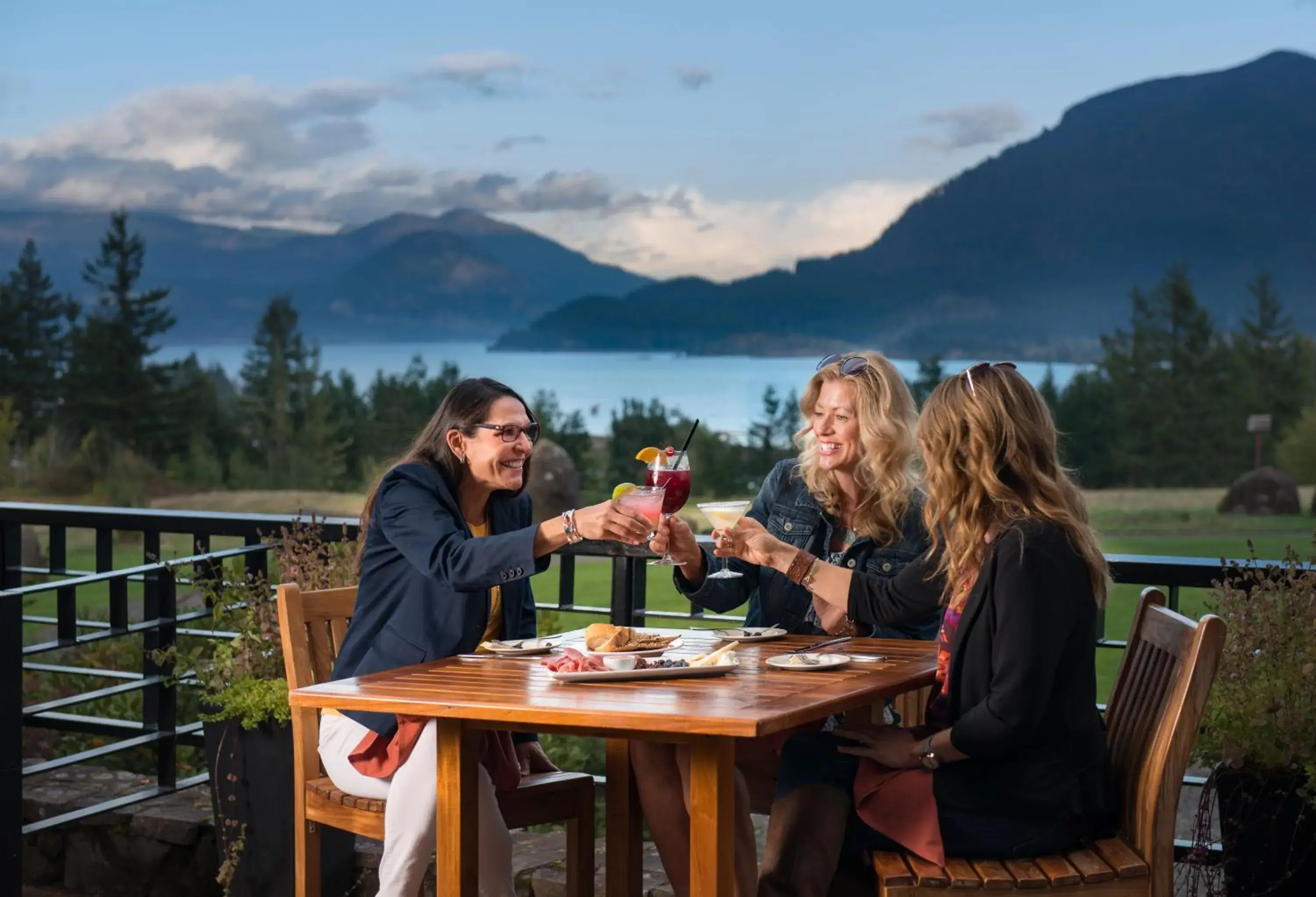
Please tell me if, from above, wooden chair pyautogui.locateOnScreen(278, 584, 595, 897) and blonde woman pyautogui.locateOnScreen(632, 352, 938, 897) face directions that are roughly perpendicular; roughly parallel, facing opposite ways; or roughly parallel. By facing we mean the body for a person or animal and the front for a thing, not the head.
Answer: roughly perpendicular

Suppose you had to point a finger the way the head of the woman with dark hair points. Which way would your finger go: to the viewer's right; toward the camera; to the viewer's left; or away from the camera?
to the viewer's right

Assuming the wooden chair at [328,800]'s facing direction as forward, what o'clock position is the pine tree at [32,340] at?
The pine tree is roughly at 7 o'clock from the wooden chair.

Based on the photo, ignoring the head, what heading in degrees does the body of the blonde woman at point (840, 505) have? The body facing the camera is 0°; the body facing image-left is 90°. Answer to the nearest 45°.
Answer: approximately 45°

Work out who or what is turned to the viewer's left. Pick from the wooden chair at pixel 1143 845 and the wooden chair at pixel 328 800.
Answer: the wooden chair at pixel 1143 845

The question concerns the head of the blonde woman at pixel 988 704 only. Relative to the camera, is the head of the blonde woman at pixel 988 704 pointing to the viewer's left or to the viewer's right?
to the viewer's left

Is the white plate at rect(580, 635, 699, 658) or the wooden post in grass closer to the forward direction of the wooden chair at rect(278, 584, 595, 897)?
the white plate

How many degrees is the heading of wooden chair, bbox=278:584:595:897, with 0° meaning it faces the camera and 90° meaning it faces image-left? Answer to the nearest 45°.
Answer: approximately 315°

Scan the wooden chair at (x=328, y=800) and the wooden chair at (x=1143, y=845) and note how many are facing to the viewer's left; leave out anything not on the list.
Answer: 1

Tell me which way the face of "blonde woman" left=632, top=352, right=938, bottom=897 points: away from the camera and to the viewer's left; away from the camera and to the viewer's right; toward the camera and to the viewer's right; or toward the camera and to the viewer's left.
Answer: toward the camera and to the viewer's left

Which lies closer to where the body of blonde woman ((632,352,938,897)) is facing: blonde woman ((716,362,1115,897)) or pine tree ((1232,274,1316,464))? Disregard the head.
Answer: the blonde woman

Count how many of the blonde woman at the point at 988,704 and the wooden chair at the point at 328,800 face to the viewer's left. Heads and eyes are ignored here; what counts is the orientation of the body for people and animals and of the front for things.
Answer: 1

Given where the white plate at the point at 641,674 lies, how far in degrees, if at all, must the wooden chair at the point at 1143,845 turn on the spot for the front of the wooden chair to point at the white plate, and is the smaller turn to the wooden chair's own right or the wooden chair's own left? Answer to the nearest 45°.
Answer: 0° — it already faces it

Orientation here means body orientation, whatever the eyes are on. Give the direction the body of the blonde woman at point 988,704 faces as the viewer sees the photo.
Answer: to the viewer's left

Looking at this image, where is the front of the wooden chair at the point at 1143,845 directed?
to the viewer's left

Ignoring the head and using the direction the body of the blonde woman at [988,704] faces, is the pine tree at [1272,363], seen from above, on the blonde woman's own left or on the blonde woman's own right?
on the blonde woman's own right

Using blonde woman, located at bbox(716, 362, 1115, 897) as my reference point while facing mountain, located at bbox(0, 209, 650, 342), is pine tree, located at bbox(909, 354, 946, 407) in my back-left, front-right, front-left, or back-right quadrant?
front-right

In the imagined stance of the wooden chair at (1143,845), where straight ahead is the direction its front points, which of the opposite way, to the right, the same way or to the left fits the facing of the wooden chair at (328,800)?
the opposite way
